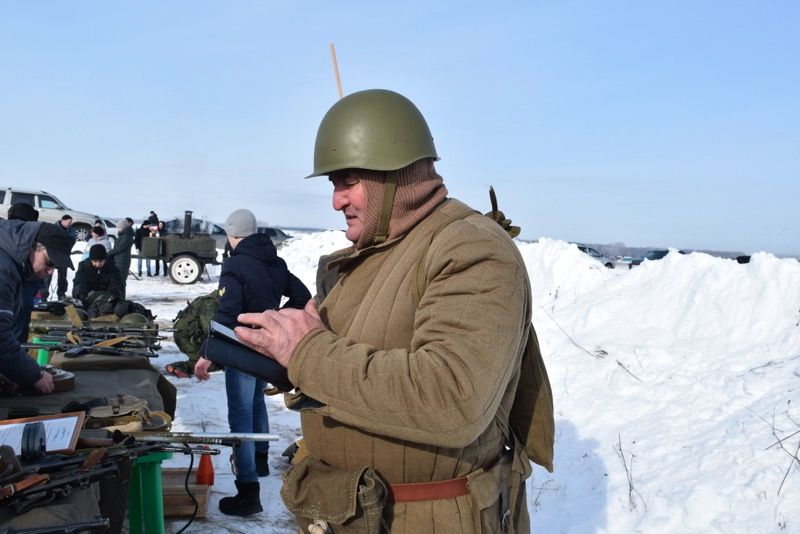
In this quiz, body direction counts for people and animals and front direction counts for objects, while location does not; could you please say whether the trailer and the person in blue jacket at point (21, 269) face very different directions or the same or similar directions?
very different directions

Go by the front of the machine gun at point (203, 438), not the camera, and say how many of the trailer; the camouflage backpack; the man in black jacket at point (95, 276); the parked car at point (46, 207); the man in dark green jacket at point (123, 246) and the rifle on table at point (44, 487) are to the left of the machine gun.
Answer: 5

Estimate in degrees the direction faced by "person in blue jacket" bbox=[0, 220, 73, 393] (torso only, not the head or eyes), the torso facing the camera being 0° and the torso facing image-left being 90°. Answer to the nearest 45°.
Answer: approximately 270°

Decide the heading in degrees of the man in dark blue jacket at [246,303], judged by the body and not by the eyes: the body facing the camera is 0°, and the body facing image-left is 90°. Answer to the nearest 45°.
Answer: approximately 135°

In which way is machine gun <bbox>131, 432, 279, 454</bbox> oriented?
to the viewer's right

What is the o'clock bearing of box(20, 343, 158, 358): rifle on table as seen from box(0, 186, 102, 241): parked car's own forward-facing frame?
The rifle on table is roughly at 3 o'clock from the parked car.

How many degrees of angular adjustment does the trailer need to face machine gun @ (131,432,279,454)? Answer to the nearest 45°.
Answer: approximately 90° to its left

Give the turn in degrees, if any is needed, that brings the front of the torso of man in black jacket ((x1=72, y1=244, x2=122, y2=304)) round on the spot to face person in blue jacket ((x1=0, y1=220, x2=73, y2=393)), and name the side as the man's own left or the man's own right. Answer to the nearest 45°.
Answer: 0° — they already face them

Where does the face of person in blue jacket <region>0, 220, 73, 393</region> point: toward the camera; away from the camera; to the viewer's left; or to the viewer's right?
to the viewer's right

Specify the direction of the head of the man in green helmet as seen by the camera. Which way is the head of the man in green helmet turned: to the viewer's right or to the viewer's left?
to the viewer's left

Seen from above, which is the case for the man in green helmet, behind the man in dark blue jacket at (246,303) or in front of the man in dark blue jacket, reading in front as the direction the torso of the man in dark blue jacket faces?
behind

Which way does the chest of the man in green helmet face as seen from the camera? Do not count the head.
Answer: to the viewer's left
